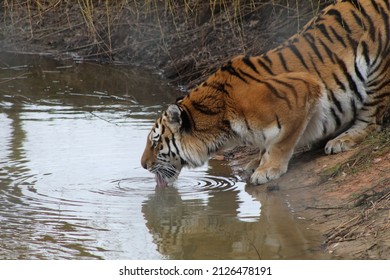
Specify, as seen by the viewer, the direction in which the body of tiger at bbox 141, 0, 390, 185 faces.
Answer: to the viewer's left
